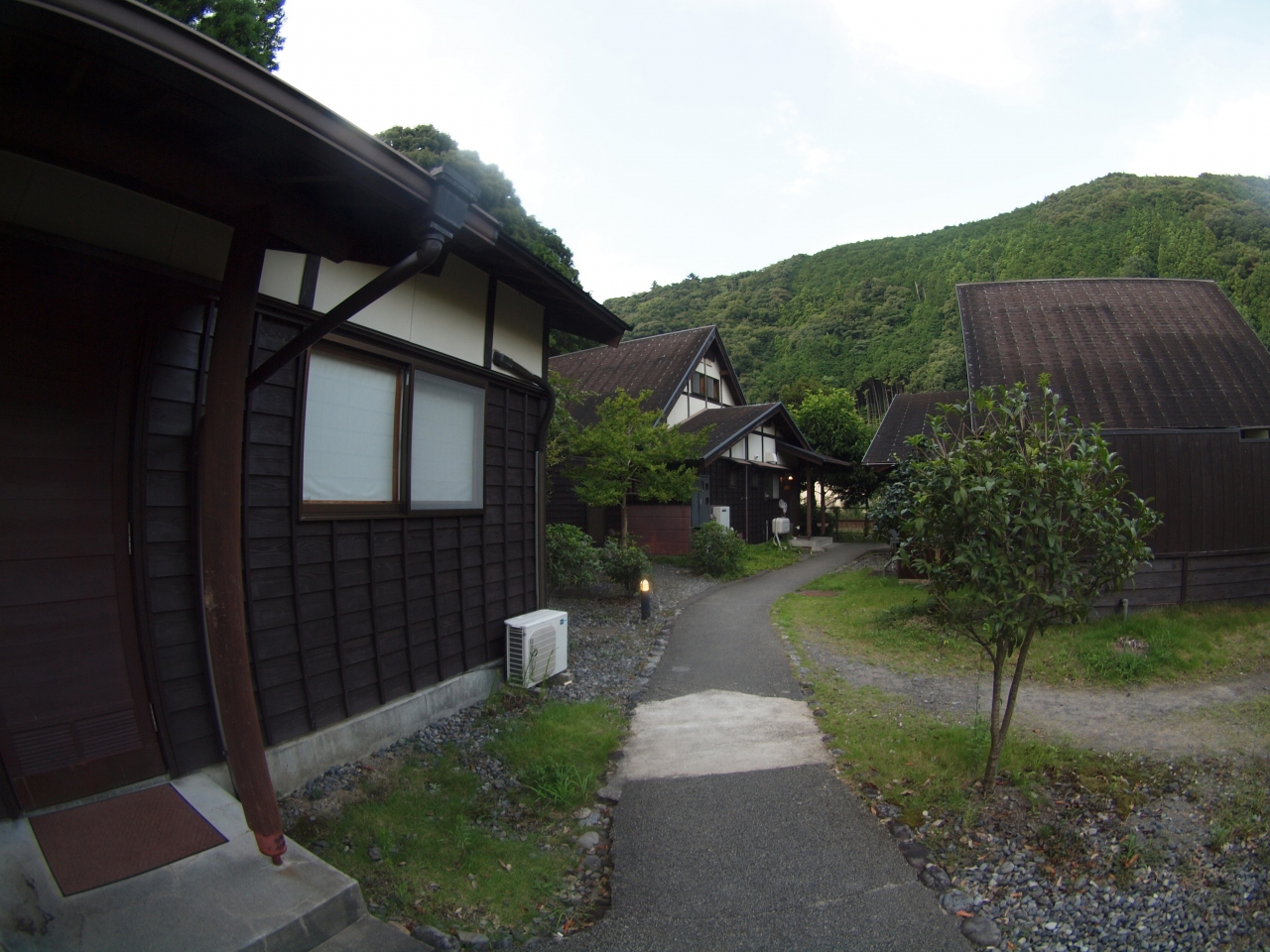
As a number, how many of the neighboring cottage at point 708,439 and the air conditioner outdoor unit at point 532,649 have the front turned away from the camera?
0

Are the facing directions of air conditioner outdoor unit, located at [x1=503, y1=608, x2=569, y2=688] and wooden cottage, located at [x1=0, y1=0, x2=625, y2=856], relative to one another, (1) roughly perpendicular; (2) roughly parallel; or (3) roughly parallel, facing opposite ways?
roughly parallel

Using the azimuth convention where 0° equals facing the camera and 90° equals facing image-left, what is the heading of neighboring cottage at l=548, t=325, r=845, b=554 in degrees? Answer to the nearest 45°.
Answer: approximately 315°

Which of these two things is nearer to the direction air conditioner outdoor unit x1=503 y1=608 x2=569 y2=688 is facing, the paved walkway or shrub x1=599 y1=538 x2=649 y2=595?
the paved walkway

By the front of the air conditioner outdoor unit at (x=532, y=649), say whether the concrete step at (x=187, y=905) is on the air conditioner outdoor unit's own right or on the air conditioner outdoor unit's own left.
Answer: on the air conditioner outdoor unit's own right

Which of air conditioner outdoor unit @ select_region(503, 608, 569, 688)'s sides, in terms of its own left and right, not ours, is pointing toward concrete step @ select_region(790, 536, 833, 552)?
left

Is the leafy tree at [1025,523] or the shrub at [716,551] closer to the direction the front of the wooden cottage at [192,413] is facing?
the leafy tree

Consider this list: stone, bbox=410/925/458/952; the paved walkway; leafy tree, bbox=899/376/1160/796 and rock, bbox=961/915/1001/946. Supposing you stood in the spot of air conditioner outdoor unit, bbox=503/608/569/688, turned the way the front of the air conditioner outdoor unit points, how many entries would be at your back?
0

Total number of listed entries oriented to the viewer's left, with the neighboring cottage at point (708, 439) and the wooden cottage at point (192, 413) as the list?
0

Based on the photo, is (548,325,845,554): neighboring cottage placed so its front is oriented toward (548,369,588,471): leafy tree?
no

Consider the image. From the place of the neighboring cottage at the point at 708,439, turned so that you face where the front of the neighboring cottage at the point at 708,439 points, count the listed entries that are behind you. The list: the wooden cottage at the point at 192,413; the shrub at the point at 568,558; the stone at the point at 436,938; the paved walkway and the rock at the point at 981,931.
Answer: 0

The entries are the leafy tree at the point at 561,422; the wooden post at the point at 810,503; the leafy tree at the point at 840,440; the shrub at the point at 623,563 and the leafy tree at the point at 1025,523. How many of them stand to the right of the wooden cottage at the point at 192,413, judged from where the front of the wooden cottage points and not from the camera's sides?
0

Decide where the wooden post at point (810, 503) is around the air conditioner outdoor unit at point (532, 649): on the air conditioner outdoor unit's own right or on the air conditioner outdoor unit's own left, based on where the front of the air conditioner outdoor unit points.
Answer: on the air conditioner outdoor unit's own left

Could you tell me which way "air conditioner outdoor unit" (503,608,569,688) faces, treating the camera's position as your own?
facing the viewer and to the right of the viewer

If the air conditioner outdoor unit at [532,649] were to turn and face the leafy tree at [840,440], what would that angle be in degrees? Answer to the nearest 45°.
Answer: approximately 90° to its left

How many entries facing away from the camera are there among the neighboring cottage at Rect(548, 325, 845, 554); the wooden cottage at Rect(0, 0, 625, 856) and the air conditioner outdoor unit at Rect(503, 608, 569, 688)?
0

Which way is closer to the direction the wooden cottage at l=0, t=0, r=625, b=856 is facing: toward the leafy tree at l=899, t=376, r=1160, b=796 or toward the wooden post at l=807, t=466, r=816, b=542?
the leafy tree
